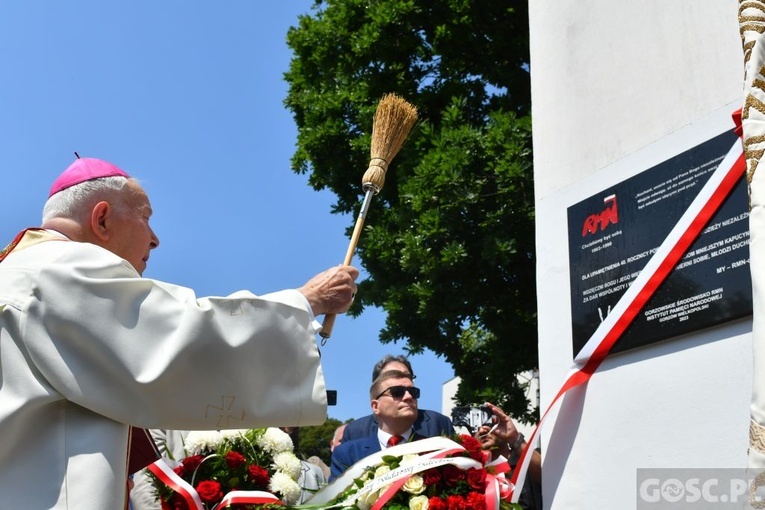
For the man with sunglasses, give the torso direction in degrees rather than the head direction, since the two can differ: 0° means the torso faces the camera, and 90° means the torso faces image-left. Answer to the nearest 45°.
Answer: approximately 315°

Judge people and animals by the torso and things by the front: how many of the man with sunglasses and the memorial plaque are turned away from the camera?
0

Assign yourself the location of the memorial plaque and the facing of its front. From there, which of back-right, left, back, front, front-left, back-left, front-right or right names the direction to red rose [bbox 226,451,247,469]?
front-right

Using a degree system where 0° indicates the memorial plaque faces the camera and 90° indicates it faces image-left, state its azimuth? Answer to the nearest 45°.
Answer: approximately 45°

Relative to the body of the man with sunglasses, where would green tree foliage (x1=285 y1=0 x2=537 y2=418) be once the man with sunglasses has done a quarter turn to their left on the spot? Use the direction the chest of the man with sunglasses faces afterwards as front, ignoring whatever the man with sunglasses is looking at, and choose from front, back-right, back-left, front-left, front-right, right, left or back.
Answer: front-left

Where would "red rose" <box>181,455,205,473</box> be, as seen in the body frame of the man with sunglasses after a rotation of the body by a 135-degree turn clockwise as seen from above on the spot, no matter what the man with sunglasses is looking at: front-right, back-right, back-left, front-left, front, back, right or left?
front-left

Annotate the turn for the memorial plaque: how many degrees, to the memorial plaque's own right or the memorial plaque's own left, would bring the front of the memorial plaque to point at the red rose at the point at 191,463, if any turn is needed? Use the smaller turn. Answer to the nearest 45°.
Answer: approximately 45° to the memorial plaque's own right
